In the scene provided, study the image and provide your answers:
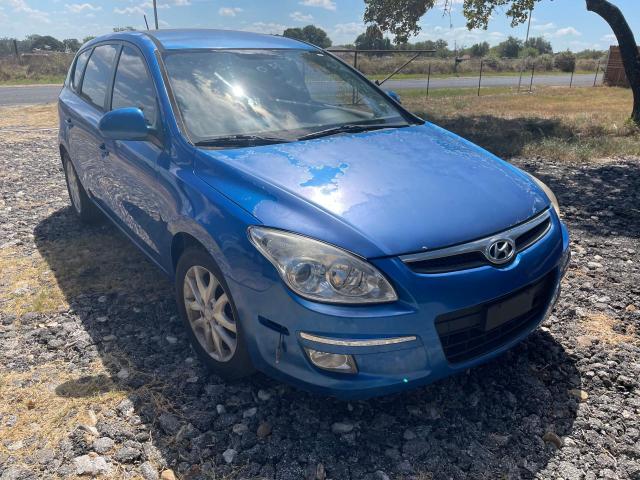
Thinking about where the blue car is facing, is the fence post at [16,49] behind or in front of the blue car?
behind

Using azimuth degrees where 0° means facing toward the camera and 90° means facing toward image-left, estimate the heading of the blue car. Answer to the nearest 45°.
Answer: approximately 315°
